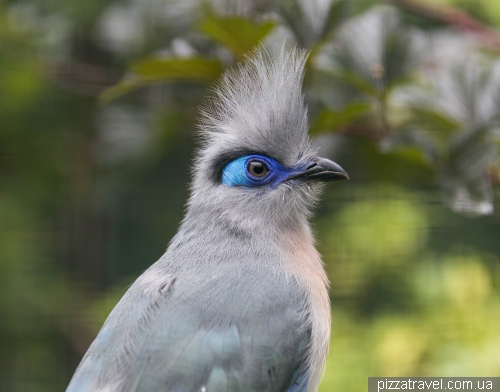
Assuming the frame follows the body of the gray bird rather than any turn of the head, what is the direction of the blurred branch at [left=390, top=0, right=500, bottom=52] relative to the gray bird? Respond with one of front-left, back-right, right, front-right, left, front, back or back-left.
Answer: front-left

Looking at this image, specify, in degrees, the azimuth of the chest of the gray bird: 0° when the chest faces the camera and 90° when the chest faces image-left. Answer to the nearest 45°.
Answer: approximately 270°
